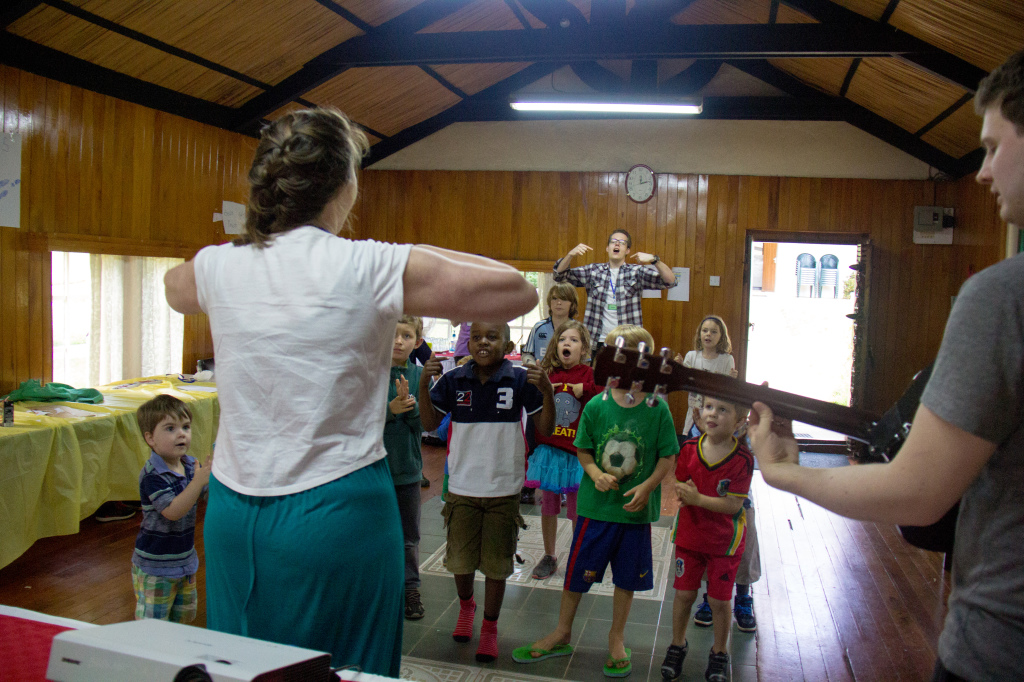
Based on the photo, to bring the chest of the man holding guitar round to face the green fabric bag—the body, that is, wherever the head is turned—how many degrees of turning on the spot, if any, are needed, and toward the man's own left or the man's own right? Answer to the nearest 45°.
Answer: approximately 45° to the man's own left

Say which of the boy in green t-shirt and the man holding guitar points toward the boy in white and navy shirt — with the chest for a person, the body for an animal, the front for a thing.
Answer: the man holding guitar

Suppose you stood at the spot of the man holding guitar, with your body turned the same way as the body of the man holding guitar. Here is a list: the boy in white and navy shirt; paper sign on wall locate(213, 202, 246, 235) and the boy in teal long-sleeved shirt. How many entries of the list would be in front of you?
3

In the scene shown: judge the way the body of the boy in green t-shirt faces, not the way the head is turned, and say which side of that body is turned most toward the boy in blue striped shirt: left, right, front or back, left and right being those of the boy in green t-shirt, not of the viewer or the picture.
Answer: right

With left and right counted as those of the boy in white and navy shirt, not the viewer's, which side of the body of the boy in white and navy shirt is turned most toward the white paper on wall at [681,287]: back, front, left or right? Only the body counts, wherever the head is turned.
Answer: back

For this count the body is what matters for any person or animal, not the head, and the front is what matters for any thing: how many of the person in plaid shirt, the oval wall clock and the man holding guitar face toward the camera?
2

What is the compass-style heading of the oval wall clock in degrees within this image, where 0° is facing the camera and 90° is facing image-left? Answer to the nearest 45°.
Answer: approximately 0°

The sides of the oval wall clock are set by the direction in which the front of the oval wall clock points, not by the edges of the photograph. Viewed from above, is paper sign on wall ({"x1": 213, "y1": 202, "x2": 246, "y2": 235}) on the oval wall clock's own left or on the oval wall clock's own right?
on the oval wall clock's own right

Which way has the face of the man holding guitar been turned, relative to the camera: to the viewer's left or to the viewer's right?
to the viewer's left

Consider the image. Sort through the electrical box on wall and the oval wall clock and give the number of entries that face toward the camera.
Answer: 2

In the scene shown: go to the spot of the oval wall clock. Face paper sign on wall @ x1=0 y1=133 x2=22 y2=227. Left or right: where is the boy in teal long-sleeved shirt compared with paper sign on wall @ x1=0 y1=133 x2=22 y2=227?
left

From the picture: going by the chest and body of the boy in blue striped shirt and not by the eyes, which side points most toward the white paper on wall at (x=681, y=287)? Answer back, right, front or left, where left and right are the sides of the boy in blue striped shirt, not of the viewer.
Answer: left

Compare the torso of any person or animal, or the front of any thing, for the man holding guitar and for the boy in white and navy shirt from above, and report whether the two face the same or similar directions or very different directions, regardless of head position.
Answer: very different directions

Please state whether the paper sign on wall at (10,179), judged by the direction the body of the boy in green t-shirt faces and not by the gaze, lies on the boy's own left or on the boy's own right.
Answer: on the boy's own right
